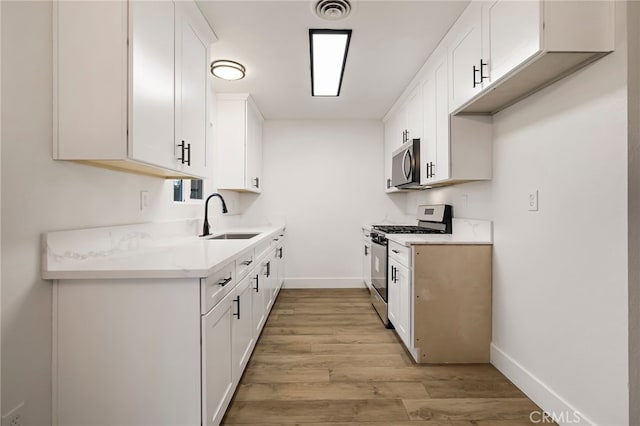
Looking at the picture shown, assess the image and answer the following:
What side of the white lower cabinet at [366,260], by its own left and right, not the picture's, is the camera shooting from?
left

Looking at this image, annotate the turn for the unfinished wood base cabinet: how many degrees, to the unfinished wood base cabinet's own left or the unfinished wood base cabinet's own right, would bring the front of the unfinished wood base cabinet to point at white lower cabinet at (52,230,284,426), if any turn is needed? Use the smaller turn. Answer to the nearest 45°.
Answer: approximately 45° to the unfinished wood base cabinet's own left

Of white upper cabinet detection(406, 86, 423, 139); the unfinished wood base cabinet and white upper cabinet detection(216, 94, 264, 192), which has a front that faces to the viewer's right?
white upper cabinet detection(216, 94, 264, 192)

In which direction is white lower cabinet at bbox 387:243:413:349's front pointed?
to the viewer's left

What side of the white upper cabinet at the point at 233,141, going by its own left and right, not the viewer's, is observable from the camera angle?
right

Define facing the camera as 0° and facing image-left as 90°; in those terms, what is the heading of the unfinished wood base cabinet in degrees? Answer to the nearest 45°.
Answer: approximately 90°

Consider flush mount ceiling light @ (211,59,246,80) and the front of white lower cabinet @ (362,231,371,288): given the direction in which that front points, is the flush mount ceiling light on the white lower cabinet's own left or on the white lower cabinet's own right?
on the white lower cabinet's own left

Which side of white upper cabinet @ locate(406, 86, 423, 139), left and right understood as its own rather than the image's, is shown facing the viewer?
left
